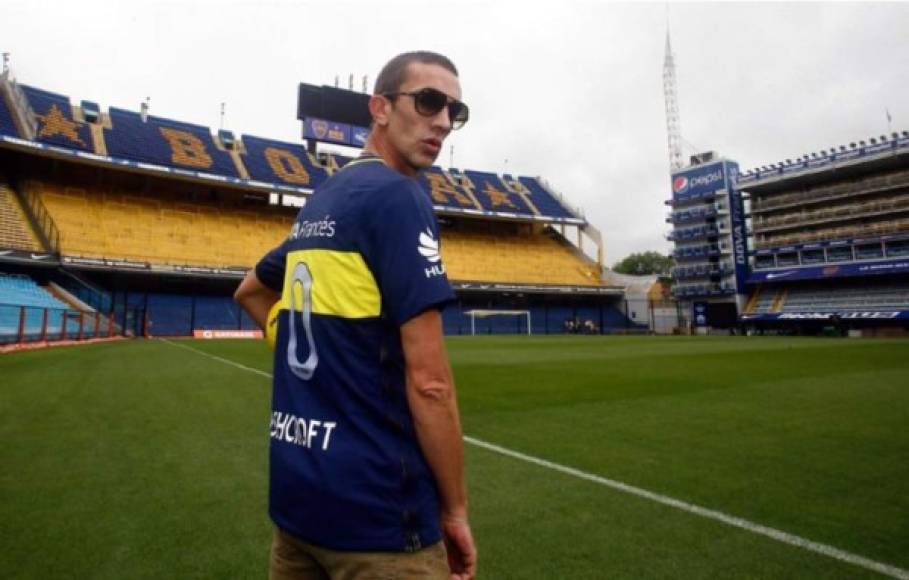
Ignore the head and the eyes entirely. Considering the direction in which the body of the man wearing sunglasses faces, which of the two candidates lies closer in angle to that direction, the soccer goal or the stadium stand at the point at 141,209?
the soccer goal

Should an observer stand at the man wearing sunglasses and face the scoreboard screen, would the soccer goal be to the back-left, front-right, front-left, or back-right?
front-right

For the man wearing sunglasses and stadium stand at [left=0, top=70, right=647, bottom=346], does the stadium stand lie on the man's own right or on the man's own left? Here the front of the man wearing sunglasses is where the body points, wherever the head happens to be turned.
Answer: on the man's own left

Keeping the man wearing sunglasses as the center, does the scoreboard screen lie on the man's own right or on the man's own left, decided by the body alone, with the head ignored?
on the man's own left

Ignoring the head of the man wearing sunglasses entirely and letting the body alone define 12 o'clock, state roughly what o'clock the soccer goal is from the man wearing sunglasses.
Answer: The soccer goal is roughly at 11 o'clock from the man wearing sunglasses.

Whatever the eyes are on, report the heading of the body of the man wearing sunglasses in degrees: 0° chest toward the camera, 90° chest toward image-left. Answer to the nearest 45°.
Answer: approximately 225°

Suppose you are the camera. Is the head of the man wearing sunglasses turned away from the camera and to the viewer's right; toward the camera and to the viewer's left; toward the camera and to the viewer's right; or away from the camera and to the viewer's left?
toward the camera and to the viewer's right
